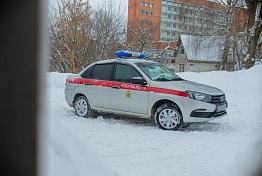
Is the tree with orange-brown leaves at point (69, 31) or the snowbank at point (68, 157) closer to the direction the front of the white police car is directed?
the snowbank

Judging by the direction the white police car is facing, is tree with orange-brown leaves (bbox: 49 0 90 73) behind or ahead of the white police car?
behind

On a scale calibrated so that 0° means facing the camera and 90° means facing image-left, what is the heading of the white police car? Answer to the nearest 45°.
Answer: approximately 315°

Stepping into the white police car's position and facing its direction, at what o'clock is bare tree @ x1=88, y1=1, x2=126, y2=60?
The bare tree is roughly at 7 o'clock from the white police car.

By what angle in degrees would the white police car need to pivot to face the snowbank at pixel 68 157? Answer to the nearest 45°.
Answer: approximately 45° to its right

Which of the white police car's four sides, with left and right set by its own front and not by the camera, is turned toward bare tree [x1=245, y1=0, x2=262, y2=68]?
left
